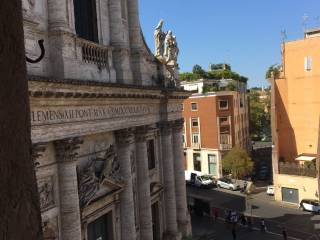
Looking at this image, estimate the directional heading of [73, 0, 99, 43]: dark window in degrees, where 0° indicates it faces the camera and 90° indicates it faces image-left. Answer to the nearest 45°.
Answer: approximately 315°

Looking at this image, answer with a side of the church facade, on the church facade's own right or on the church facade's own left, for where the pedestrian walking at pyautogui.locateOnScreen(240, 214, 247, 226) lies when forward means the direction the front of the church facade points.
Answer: on the church facade's own left

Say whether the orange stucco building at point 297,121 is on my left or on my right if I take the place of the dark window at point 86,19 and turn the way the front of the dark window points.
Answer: on my left

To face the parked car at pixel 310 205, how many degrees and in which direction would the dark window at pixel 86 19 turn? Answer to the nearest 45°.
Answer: approximately 90° to its left

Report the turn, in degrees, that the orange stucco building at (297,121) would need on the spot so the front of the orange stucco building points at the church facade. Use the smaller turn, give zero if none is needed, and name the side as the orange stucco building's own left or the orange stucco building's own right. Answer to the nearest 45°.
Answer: approximately 45° to the orange stucco building's own left

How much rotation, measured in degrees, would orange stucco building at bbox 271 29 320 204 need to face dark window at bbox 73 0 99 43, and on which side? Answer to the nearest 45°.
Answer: approximately 45° to its left

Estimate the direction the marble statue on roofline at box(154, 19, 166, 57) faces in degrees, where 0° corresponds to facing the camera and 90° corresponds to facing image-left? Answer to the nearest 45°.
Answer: approximately 315°
